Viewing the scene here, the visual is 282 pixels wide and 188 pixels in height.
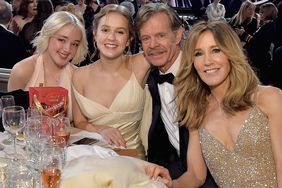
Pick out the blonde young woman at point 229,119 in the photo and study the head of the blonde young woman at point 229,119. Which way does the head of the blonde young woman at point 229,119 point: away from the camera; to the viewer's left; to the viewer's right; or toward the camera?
toward the camera

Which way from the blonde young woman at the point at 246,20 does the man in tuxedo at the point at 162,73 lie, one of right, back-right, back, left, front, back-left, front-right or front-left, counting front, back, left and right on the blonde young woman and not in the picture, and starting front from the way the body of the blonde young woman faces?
front-right

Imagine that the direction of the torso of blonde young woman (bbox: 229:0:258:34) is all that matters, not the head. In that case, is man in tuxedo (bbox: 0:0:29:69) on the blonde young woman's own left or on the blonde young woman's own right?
on the blonde young woman's own right

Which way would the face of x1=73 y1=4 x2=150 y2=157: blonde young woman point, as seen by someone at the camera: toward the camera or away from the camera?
toward the camera

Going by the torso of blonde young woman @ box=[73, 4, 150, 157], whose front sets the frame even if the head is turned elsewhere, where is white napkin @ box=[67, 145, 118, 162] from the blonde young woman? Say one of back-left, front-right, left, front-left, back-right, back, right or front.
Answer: front

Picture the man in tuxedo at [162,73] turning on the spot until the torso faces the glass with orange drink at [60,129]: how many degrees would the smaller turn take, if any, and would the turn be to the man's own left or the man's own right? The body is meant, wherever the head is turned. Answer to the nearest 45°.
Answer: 0° — they already face it

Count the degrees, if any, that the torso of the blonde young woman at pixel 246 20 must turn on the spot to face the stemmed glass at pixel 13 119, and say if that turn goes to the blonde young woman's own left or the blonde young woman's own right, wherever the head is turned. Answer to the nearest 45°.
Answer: approximately 45° to the blonde young woman's own right

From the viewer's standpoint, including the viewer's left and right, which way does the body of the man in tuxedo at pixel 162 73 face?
facing the viewer and to the left of the viewer

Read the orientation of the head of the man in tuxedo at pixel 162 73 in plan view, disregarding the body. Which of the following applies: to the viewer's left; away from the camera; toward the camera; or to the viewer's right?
toward the camera

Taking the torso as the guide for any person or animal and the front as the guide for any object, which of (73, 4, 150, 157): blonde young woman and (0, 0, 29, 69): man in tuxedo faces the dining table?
the blonde young woman

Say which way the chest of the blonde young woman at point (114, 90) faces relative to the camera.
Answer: toward the camera

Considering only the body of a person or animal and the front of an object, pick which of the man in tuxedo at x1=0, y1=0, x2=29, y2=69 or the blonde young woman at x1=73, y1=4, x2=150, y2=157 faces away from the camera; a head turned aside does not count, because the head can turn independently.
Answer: the man in tuxedo
